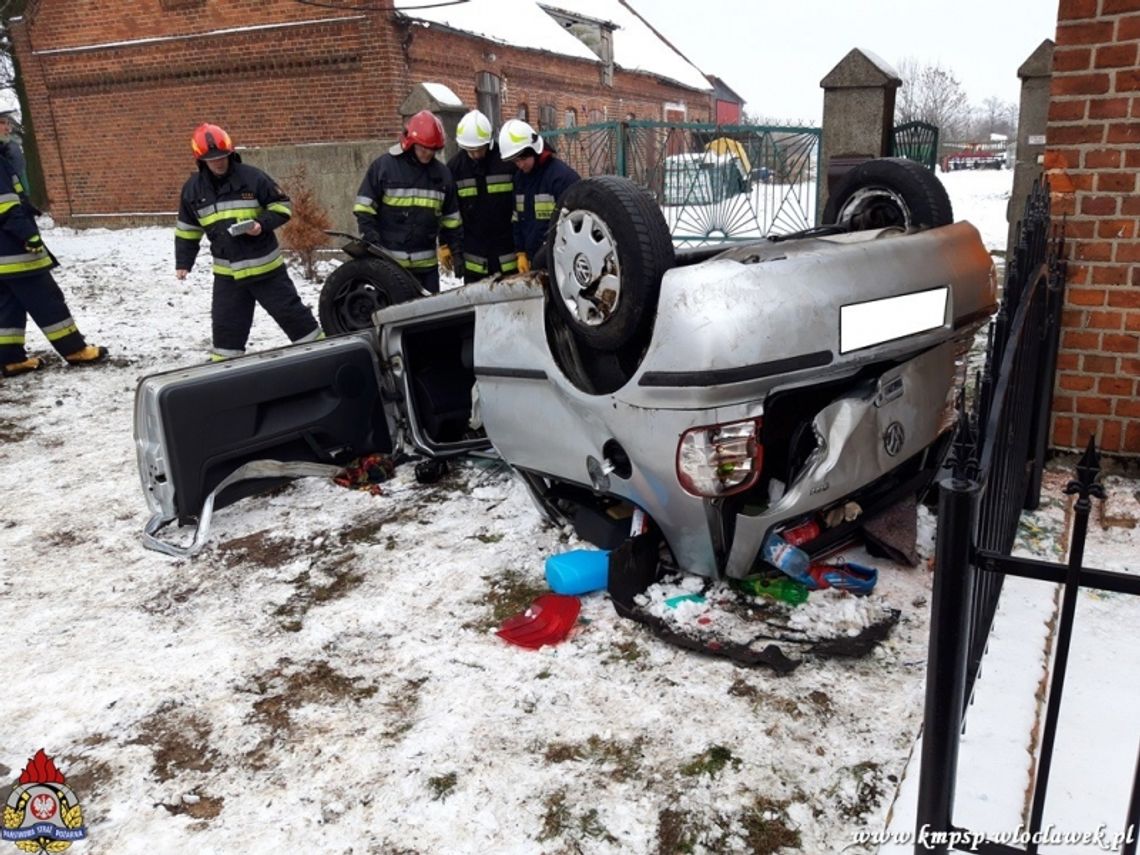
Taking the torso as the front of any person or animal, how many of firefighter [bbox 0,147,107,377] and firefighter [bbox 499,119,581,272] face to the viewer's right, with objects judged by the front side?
1

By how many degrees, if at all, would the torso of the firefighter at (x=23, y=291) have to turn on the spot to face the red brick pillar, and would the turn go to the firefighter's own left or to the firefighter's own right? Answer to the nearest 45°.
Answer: approximately 45° to the firefighter's own right

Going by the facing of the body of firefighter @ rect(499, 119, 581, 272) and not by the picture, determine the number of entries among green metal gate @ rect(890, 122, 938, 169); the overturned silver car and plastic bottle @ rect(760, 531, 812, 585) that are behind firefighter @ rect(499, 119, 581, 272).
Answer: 1

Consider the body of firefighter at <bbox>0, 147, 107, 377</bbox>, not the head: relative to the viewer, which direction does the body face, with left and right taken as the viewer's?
facing to the right of the viewer

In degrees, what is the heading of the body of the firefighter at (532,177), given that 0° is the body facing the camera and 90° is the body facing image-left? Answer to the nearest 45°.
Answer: approximately 45°

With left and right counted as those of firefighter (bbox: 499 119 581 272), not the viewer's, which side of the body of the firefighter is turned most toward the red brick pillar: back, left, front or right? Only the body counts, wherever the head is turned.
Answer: left

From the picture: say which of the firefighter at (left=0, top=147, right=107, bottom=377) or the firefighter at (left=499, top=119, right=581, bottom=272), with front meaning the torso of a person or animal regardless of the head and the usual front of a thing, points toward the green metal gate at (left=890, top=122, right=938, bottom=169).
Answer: the firefighter at (left=0, top=147, right=107, bottom=377)

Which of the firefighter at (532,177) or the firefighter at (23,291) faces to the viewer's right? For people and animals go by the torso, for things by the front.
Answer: the firefighter at (23,291)
